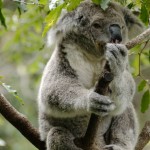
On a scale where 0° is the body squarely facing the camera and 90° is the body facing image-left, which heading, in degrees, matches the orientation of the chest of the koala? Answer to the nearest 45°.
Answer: approximately 315°

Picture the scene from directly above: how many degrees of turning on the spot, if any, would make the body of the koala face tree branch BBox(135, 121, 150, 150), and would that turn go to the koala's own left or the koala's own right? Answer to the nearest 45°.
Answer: approximately 45° to the koala's own left
